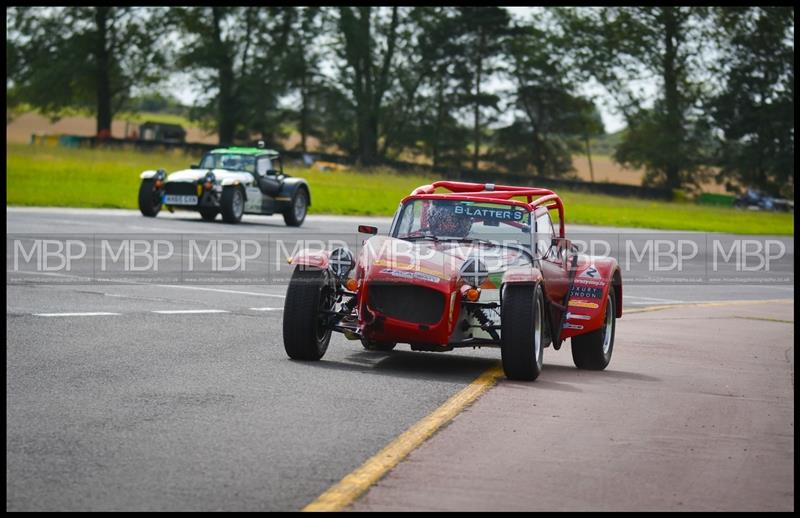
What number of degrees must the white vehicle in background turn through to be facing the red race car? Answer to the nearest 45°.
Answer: approximately 45° to its left

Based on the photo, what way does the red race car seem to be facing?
toward the camera

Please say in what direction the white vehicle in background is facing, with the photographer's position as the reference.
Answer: facing the viewer and to the left of the viewer

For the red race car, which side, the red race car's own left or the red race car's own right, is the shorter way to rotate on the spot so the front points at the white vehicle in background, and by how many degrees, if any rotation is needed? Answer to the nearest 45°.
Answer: approximately 180°

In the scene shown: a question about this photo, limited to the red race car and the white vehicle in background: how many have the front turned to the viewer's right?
0
